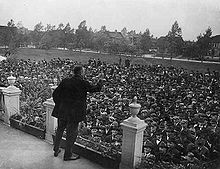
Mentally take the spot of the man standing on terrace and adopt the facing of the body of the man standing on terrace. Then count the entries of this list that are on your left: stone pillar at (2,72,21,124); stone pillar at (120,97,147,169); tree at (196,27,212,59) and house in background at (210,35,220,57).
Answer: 1

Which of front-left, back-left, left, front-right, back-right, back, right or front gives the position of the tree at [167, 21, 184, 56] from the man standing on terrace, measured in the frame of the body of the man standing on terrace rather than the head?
front-right

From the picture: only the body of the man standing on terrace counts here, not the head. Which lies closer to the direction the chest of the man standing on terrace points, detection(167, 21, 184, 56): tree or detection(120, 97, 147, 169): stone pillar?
the tree

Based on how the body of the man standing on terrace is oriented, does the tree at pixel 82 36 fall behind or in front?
in front

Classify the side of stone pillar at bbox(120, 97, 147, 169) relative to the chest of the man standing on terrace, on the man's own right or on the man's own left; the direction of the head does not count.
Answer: on the man's own right

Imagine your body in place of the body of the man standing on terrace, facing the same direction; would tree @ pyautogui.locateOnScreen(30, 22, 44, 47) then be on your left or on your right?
on your left

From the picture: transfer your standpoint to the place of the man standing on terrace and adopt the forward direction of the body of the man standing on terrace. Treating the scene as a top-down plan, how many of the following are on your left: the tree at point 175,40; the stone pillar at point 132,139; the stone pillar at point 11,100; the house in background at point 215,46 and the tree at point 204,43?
1

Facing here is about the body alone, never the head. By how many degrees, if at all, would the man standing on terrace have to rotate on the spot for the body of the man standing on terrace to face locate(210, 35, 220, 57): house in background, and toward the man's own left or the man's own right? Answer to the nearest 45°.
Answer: approximately 45° to the man's own right

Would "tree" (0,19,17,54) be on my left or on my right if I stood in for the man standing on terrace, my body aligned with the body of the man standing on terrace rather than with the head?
on my left

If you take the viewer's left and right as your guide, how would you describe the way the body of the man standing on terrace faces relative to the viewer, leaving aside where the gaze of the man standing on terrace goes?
facing away from the viewer and to the right of the viewer
